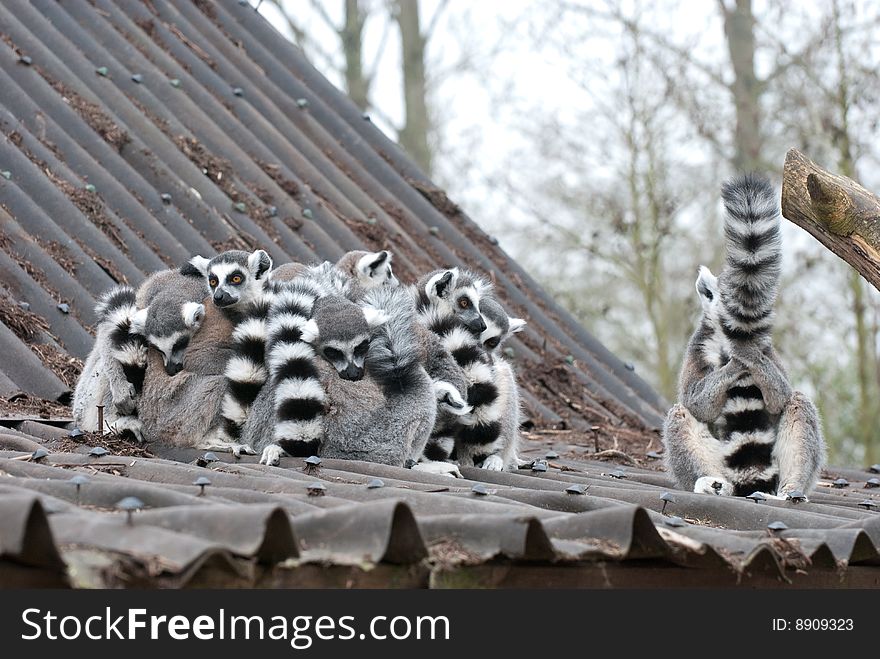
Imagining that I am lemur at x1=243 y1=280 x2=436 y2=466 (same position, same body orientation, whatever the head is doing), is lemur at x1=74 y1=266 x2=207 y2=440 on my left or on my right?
on my right

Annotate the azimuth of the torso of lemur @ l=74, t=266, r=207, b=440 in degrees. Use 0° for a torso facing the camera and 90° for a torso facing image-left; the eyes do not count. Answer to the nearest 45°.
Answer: approximately 0°

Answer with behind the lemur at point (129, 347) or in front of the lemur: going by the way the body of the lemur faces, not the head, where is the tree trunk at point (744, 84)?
behind

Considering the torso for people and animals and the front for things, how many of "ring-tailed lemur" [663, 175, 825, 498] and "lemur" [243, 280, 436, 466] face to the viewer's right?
0

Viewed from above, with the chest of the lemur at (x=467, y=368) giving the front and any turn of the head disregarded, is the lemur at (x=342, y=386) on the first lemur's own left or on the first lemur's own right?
on the first lemur's own right

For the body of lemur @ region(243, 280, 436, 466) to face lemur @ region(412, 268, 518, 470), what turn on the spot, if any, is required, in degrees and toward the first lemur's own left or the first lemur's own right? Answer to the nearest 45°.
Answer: approximately 135° to the first lemur's own left
